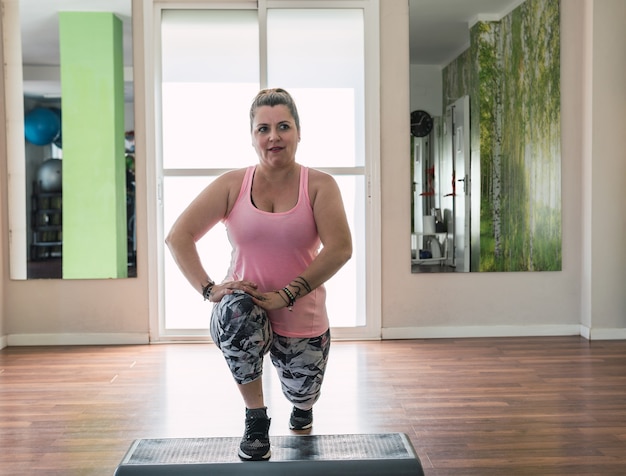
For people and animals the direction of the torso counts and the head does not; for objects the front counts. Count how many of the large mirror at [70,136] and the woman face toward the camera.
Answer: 2

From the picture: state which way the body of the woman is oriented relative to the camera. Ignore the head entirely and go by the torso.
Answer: toward the camera

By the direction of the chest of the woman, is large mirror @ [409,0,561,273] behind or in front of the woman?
behind

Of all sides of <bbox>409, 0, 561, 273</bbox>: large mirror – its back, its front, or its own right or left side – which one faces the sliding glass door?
right

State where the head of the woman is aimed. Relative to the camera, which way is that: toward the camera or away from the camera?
toward the camera

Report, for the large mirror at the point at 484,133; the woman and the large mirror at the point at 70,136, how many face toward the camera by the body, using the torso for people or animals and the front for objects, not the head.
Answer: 3

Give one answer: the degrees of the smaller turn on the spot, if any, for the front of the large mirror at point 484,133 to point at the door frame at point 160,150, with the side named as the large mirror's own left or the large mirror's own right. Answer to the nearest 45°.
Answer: approximately 90° to the large mirror's own right

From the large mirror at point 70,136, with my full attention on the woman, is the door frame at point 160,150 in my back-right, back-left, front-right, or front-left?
front-left

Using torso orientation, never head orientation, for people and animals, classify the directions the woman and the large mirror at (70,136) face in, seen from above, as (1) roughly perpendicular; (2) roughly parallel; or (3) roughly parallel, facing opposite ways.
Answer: roughly parallel

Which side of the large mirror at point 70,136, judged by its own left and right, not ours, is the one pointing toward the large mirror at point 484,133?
left

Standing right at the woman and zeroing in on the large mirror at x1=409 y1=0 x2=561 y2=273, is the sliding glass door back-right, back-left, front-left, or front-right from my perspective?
front-left

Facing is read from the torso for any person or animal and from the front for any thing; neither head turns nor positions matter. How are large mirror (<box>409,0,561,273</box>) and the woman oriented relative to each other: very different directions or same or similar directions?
same or similar directions
